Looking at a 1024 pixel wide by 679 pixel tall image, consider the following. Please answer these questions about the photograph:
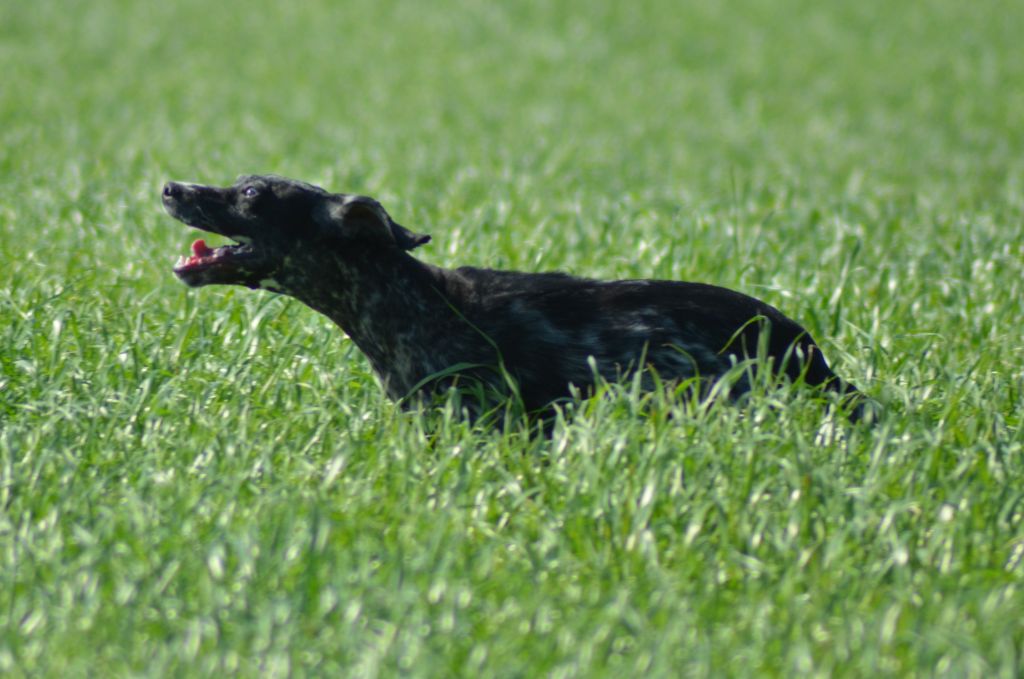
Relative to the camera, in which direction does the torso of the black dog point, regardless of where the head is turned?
to the viewer's left

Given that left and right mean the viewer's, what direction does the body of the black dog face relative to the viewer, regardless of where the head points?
facing to the left of the viewer
